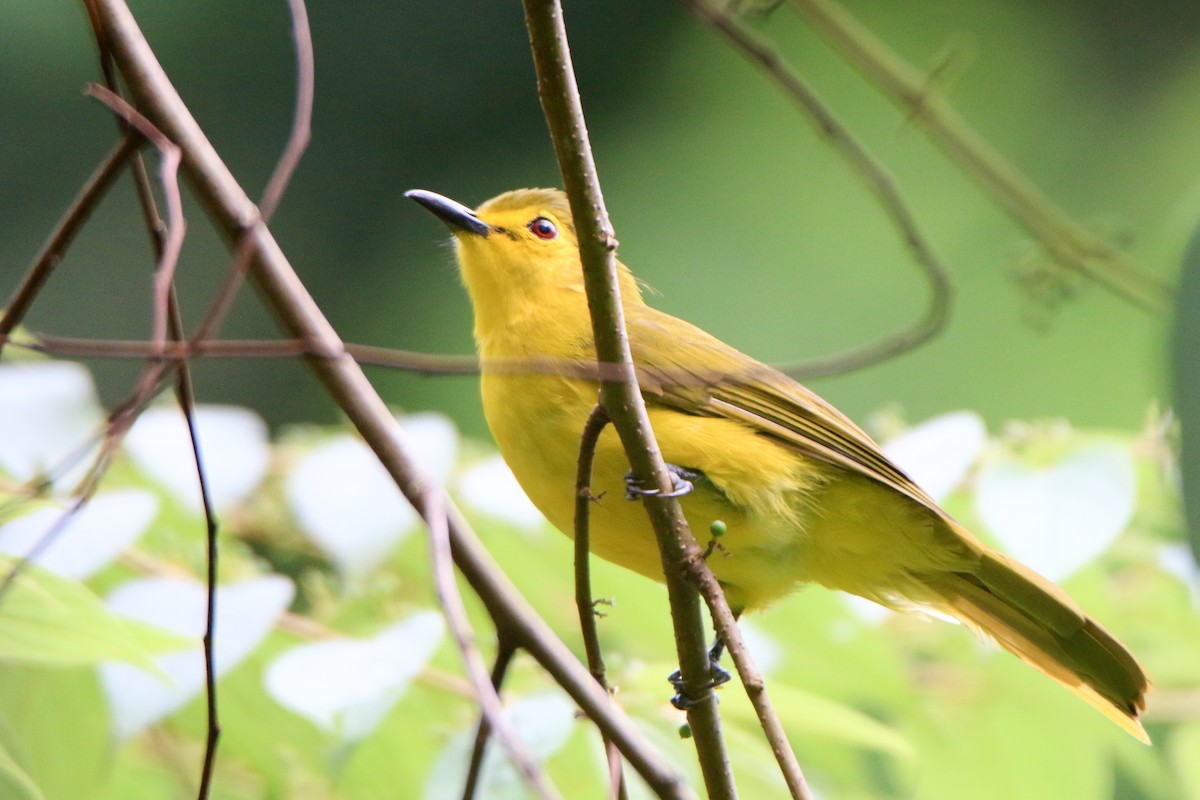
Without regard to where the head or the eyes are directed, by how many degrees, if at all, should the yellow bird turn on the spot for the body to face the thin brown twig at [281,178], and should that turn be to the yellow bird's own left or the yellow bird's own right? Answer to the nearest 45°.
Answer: approximately 45° to the yellow bird's own left

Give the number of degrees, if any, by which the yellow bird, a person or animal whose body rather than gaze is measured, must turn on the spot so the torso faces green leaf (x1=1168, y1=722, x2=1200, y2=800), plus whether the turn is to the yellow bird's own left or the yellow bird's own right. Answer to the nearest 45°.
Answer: approximately 180°

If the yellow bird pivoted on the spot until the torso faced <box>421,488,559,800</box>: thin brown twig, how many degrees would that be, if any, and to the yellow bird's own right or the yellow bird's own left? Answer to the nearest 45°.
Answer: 0° — it already faces it

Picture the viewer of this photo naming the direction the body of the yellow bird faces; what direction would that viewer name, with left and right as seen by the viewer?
facing to the left of the viewer

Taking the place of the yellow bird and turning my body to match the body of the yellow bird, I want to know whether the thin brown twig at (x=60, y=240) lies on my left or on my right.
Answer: on my left

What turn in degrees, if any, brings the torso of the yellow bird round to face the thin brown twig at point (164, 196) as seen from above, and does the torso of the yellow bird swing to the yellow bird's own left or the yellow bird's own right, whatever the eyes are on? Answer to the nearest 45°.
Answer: approximately 45° to the yellow bird's own left

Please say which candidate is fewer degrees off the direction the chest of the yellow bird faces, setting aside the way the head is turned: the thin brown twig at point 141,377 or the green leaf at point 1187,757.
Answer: the thin brown twig
